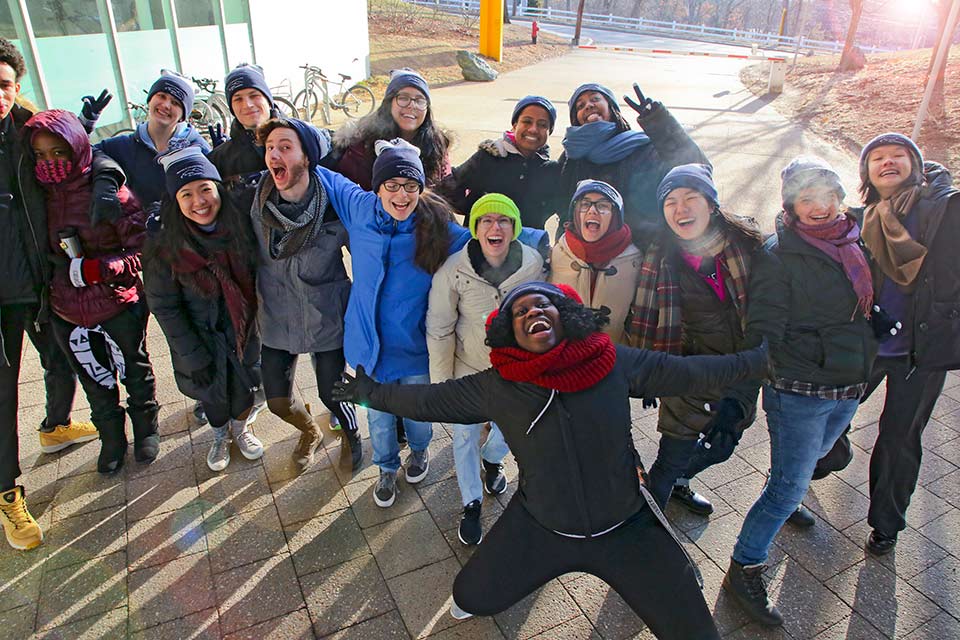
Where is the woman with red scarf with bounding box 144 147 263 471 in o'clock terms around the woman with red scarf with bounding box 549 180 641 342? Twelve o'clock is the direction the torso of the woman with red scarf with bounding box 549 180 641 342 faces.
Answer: the woman with red scarf with bounding box 144 147 263 471 is roughly at 3 o'clock from the woman with red scarf with bounding box 549 180 641 342.

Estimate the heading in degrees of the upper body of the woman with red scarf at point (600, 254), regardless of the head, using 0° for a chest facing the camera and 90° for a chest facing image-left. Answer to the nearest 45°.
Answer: approximately 0°

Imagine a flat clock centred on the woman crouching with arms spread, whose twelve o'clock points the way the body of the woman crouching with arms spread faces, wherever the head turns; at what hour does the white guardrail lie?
The white guardrail is roughly at 6 o'clock from the woman crouching with arms spread.

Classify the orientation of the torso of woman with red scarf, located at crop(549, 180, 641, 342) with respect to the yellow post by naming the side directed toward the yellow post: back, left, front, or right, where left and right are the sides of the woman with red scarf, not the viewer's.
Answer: back

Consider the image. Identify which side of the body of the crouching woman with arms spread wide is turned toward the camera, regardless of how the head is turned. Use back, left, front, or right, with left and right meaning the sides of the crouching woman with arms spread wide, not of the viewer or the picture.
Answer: front

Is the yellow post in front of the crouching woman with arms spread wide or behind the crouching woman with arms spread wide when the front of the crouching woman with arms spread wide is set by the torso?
behind

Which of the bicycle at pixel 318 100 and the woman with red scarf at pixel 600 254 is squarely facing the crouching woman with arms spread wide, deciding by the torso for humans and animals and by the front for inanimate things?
the woman with red scarf
